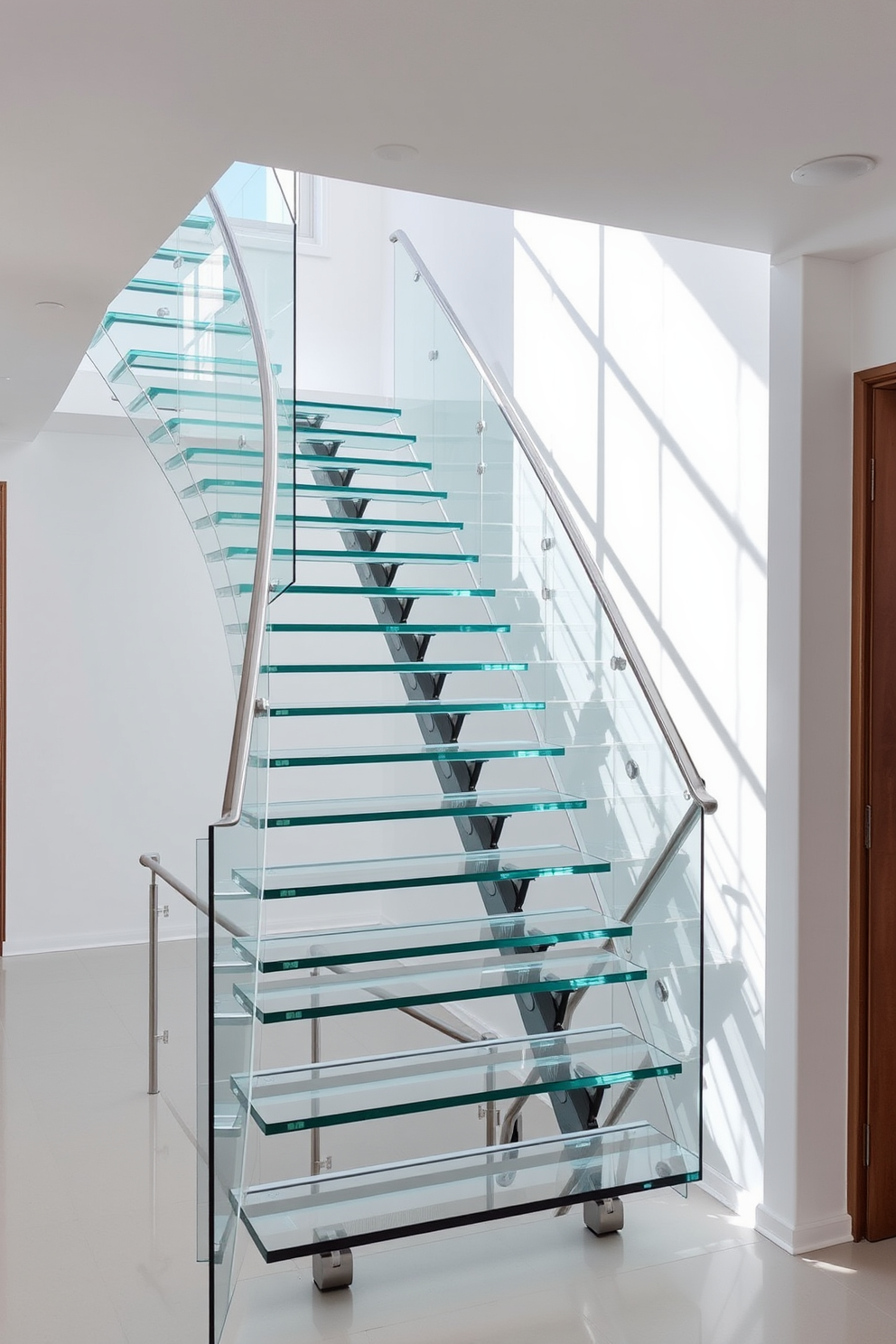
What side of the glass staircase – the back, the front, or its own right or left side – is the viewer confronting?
front

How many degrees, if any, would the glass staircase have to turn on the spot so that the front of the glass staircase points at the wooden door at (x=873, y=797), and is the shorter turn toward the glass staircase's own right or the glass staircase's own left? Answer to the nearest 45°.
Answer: approximately 90° to the glass staircase's own left
